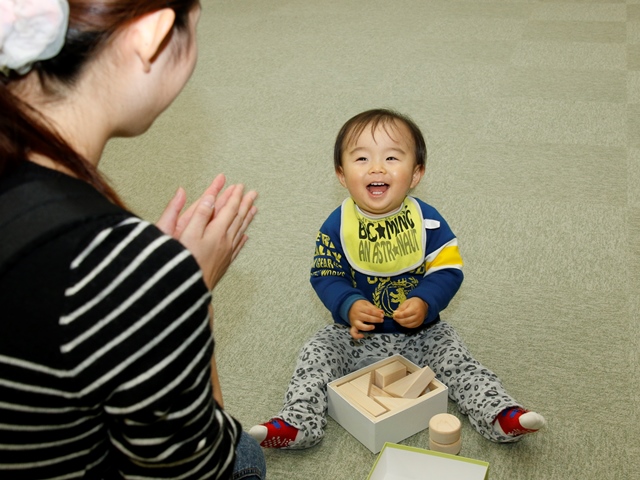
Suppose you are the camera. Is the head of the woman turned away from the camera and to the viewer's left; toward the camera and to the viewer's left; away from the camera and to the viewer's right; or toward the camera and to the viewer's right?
away from the camera and to the viewer's right

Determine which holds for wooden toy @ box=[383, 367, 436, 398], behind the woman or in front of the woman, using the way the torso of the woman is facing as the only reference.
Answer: in front

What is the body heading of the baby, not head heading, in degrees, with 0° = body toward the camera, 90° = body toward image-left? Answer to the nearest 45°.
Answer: approximately 0°

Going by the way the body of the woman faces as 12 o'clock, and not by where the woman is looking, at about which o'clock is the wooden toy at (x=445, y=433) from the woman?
The wooden toy is roughly at 12 o'clock from the woman.

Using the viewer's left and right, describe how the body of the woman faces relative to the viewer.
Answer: facing away from the viewer and to the right of the viewer

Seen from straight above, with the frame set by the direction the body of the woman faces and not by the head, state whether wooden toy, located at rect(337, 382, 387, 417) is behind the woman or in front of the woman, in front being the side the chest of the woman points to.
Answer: in front

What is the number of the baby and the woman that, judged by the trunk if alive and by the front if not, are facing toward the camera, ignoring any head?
1

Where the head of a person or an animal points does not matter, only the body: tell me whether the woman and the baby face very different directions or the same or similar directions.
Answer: very different directions
